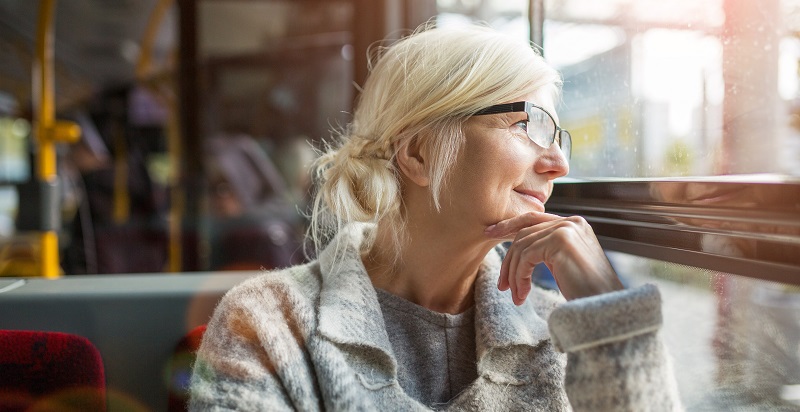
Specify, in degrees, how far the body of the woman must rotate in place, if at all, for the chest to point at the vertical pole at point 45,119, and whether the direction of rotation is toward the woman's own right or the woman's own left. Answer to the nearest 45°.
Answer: approximately 180°

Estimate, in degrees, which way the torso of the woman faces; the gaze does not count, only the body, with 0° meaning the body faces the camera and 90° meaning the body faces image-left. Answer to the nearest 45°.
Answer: approximately 315°

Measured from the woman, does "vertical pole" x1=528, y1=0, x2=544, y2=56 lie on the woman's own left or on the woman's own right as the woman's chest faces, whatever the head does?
on the woman's own left

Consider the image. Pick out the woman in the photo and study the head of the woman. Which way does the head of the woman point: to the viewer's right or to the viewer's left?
to the viewer's right
